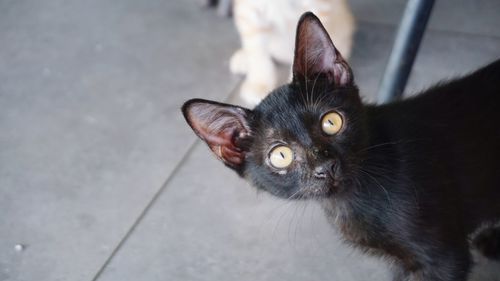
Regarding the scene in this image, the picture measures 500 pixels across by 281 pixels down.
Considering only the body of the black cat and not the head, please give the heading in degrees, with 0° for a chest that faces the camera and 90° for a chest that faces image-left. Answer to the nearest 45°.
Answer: approximately 45°

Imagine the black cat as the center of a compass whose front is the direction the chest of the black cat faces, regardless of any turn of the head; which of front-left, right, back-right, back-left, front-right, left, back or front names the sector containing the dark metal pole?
back-right

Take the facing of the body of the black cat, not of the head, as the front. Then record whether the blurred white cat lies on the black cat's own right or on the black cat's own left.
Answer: on the black cat's own right
